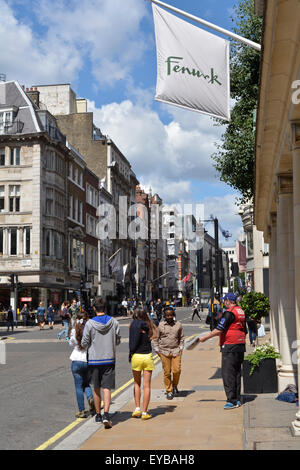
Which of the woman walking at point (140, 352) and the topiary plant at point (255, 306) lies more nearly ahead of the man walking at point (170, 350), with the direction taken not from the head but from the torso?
the woman walking

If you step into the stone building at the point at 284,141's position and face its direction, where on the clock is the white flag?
The white flag is roughly at 1 o'clock from the stone building.

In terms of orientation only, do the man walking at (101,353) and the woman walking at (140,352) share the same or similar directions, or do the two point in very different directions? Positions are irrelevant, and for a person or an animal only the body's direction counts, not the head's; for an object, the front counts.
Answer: same or similar directions

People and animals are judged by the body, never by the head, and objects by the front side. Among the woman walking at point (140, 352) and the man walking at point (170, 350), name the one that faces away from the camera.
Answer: the woman walking

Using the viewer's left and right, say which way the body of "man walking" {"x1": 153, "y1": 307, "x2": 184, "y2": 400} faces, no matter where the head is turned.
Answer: facing the viewer

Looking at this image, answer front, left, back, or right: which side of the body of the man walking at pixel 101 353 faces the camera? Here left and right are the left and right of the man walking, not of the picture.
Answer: back

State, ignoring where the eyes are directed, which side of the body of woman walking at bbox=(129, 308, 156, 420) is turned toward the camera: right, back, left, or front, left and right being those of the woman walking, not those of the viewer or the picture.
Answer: back

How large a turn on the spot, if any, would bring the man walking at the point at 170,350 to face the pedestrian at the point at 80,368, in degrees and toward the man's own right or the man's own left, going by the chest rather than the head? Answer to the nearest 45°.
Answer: approximately 45° to the man's own right

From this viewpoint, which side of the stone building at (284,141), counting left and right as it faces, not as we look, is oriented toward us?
left

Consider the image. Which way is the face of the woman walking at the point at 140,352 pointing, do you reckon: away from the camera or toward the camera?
away from the camera

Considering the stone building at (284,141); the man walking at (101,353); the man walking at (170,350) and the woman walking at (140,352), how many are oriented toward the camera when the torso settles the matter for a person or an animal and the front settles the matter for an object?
1

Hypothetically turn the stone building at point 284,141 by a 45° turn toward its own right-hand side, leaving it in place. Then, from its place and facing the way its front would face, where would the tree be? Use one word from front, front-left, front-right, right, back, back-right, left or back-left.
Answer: front-right

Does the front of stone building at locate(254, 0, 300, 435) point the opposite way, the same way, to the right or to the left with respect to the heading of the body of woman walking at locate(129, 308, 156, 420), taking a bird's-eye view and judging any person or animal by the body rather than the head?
to the left
